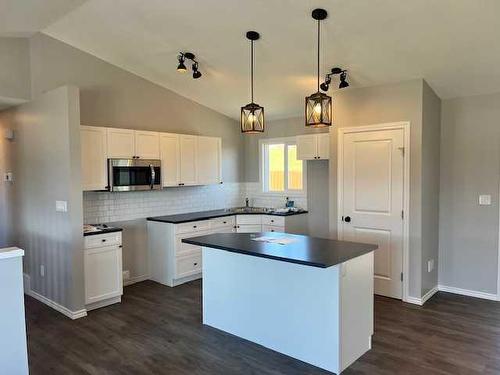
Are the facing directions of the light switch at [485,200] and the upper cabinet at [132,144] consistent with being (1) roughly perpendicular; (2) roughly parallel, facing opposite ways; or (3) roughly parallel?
roughly perpendicular

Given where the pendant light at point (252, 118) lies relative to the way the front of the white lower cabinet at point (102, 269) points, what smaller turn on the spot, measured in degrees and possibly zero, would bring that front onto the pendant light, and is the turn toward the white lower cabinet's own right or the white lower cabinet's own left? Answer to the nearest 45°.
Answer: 0° — it already faces it

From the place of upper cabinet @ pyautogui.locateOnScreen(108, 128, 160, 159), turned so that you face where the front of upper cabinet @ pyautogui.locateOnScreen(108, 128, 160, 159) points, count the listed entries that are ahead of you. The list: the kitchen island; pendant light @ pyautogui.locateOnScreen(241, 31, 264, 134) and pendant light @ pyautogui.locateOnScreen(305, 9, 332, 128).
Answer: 3

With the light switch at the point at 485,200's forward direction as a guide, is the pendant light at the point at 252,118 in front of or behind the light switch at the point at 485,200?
in front

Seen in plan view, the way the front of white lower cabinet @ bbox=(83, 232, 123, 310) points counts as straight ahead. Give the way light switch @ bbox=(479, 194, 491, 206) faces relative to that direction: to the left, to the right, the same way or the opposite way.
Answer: to the right

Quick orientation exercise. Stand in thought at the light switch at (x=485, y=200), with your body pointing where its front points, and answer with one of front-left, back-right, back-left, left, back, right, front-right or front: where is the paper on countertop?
front-right

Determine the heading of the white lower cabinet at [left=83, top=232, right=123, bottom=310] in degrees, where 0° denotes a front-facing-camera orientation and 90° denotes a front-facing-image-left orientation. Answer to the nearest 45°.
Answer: approximately 315°

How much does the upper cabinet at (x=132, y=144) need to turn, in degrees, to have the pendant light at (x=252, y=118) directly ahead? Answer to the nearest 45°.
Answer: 0° — it already faces it
